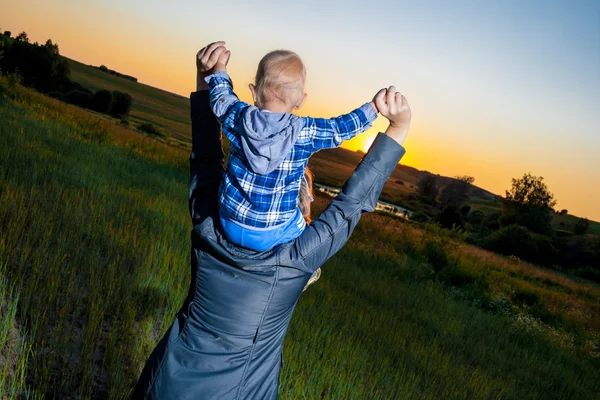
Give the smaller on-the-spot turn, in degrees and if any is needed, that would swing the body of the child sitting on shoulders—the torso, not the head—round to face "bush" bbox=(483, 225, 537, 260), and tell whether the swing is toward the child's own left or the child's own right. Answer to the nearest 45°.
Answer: approximately 45° to the child's own right

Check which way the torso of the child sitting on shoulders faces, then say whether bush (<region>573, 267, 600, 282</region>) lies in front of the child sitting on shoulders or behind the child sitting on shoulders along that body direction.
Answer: in front

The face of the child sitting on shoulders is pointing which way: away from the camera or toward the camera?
away from the camera

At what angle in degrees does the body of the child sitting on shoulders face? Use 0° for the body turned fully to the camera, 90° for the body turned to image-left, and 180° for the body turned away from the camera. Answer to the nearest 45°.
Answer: approximately 180°
